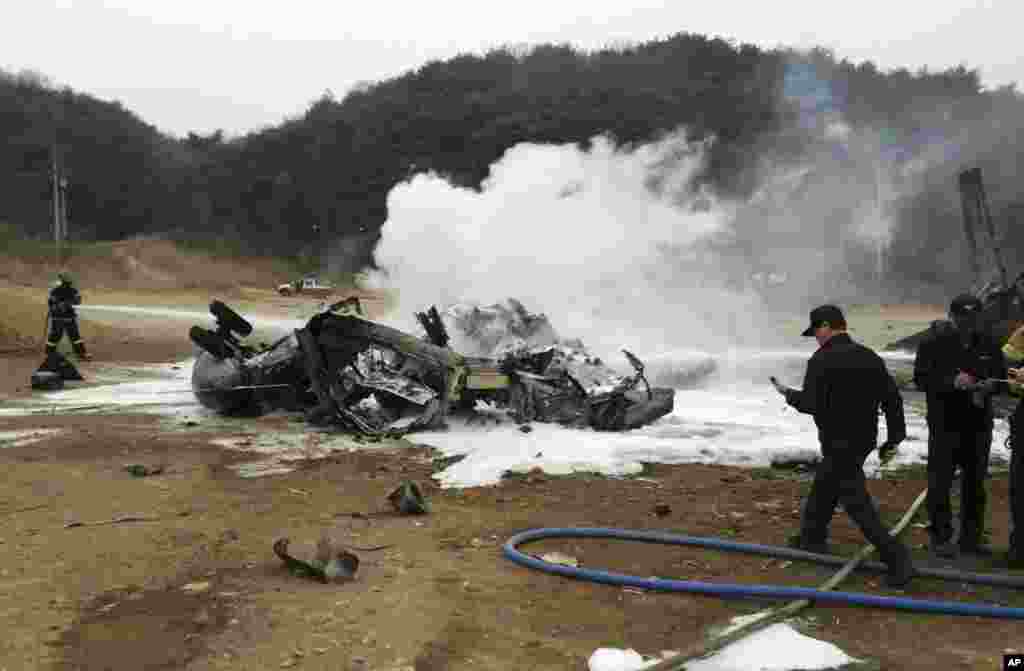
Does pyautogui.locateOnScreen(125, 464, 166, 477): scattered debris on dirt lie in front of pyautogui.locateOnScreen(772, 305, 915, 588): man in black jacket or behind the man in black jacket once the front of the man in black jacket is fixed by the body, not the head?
in front

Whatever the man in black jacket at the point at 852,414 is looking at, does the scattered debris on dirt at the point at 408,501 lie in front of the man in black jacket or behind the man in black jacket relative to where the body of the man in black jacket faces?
in front

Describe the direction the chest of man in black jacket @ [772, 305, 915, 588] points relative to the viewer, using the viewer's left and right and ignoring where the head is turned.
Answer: facing away from the viewer and to the left of the viewer

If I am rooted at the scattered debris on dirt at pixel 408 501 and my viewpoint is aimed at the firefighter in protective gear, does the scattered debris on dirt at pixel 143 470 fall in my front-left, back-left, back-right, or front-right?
front-left

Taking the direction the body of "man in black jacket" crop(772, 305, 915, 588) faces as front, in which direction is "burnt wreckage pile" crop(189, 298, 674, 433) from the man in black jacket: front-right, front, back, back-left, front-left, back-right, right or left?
front

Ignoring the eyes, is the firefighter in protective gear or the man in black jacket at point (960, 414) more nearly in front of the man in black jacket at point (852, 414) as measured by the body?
the firefighter in protective gear

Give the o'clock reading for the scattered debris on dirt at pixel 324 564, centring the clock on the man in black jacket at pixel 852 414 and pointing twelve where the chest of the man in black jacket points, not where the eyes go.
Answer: The scattered debris on dirt is roughly at 10 o'clock from the man in black jacket.

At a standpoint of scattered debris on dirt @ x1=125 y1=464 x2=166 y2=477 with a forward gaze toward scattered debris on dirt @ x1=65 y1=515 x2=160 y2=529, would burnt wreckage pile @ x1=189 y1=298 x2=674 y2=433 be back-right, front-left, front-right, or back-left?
back-left

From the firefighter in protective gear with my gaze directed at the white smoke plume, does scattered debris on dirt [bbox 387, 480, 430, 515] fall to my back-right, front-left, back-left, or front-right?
front-right

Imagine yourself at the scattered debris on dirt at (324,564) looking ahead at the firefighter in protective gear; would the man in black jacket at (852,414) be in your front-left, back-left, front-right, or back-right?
back-right

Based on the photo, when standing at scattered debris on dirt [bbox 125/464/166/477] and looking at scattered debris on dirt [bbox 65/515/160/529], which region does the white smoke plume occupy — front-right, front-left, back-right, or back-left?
back-left
